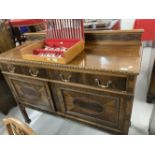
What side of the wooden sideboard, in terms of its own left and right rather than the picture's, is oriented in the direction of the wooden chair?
front

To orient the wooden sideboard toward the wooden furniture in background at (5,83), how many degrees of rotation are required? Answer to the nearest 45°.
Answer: approximately 90° to its right

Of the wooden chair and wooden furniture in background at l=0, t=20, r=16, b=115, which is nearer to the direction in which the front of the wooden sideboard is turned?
the wooden chair

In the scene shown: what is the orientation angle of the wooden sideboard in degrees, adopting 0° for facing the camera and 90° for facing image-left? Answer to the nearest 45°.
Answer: approximately 45°

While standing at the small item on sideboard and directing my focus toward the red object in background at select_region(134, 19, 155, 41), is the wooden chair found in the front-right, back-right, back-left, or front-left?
back-right

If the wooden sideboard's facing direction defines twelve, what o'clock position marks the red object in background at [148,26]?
The red object in background is roughly at 6 o'clock from the wooden sideboard.

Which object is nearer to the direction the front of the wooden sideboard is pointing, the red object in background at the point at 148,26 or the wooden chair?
the wooden chair
